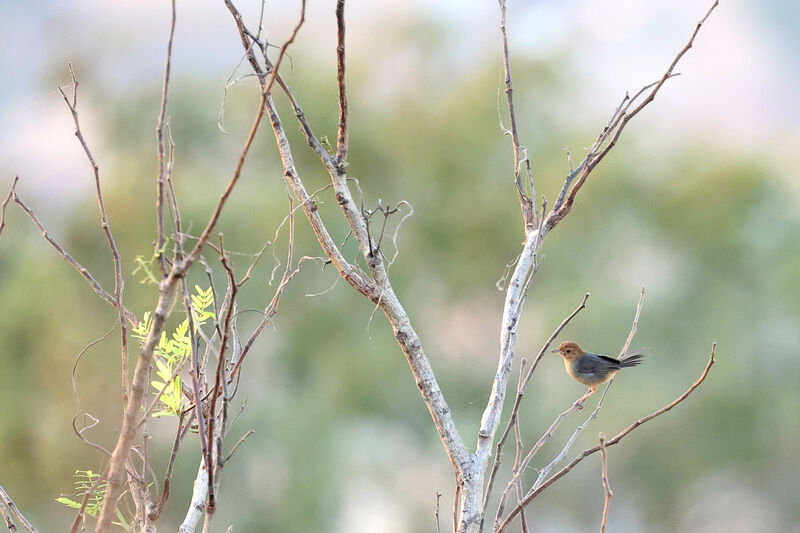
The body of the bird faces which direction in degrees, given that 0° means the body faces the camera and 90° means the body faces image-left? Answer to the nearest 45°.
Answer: approximately 90°
